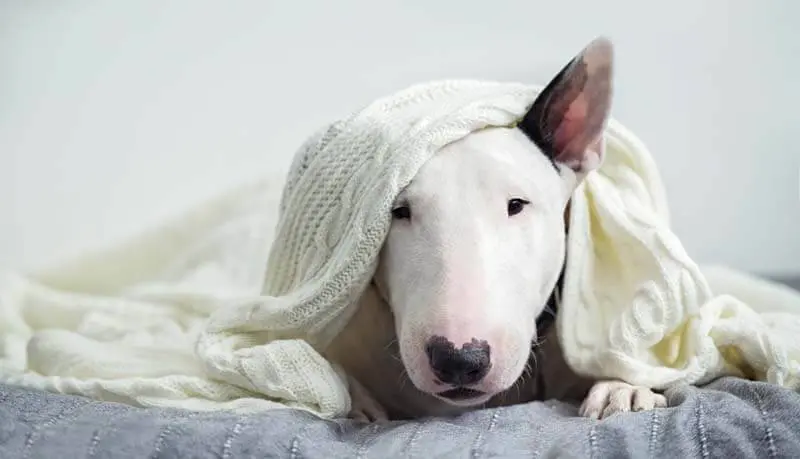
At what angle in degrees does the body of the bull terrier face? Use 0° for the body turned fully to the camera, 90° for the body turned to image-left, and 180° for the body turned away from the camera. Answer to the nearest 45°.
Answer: approximately 0°
